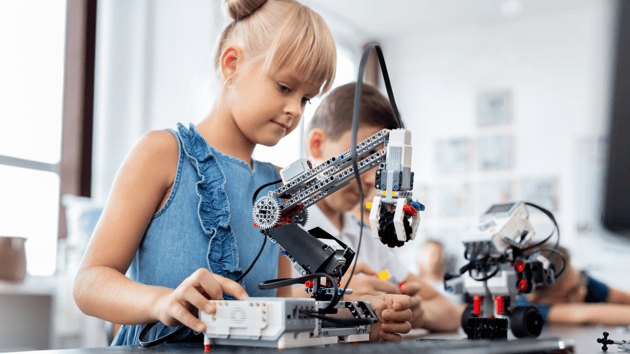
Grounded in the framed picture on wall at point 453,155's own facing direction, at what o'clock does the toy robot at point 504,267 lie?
The toy robot is roughly at 12 o'clock from the framed picture on wall.

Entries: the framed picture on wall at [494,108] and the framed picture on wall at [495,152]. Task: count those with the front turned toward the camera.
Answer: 2

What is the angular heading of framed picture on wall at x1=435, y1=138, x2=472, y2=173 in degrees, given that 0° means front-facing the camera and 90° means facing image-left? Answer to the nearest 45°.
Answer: approximately 0°

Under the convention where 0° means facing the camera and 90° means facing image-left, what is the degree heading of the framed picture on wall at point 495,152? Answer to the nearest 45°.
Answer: approximately 0°

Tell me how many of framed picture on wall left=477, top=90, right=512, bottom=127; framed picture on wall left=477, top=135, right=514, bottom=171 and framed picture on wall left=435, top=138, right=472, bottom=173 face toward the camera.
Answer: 3

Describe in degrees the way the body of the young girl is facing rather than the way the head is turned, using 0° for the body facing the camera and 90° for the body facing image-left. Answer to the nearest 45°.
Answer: approximately 315°

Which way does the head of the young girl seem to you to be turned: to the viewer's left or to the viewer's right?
to the viewer's right

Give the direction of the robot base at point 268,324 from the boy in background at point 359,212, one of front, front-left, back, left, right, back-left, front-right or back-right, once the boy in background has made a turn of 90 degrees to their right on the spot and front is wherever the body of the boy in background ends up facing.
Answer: front-left
